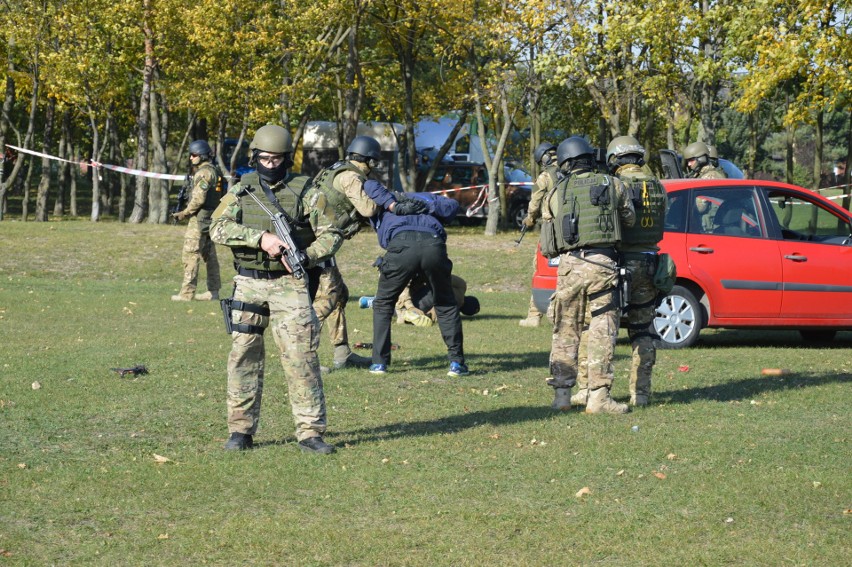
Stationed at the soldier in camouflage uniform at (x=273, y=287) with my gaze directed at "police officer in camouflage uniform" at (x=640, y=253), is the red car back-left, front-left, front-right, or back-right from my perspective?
front-left

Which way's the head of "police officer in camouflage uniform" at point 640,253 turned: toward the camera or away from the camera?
away from the camera

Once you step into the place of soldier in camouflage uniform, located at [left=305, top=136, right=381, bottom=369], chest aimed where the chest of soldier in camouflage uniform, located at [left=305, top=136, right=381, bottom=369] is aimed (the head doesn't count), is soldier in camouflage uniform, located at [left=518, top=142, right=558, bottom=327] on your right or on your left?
on your left

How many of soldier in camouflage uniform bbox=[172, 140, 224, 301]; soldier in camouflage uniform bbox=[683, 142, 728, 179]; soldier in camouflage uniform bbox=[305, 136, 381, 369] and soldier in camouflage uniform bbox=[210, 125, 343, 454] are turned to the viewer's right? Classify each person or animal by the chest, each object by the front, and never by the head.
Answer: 1

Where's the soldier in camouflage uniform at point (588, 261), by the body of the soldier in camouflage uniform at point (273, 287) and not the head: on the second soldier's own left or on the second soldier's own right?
on the second soldier's own left

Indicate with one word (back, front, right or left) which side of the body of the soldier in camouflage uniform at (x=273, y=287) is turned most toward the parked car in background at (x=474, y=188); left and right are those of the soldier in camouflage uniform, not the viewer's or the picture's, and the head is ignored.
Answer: back

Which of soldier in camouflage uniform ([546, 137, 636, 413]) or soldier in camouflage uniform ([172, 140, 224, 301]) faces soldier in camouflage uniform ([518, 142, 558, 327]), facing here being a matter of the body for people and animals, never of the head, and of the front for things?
soldier in camouflage uniform ([546, 137, 636, 413])

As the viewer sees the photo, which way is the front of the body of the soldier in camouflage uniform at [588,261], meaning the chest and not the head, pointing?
away from the camera

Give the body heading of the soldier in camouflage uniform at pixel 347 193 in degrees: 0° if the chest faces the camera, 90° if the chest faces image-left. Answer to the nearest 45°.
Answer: approximately 270°

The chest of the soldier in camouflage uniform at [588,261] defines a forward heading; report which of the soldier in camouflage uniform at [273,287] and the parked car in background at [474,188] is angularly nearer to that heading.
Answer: the parked car in background

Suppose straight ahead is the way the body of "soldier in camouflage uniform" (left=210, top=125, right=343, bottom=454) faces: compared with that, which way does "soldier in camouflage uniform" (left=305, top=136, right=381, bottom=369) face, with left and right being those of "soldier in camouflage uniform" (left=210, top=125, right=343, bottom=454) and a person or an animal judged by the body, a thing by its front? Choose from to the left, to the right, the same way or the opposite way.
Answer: to the left

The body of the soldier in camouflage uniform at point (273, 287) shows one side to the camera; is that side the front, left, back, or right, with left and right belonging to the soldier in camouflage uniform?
front

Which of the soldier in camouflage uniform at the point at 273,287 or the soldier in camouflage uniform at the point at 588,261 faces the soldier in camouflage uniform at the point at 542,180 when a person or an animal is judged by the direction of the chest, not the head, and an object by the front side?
the soldier in camouflage uniform at the point at 588,261
